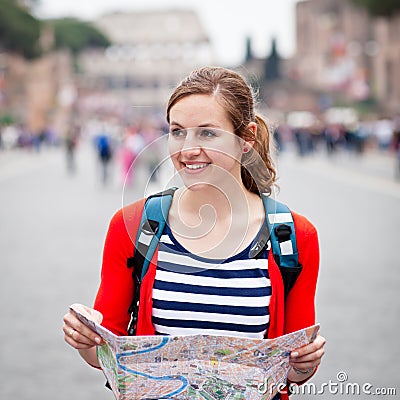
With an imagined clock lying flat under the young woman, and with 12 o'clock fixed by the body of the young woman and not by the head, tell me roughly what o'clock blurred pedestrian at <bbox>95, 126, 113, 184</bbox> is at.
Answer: The blurred pedestrian is roughly at 6 o'clock from the young woman.

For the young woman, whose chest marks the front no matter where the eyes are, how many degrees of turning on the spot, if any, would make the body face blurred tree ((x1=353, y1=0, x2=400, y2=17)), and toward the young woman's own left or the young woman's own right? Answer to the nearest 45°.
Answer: approximately 180°

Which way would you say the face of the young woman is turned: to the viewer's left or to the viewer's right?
to the viewer's left

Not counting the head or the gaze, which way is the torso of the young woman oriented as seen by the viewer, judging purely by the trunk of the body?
toward the camera
